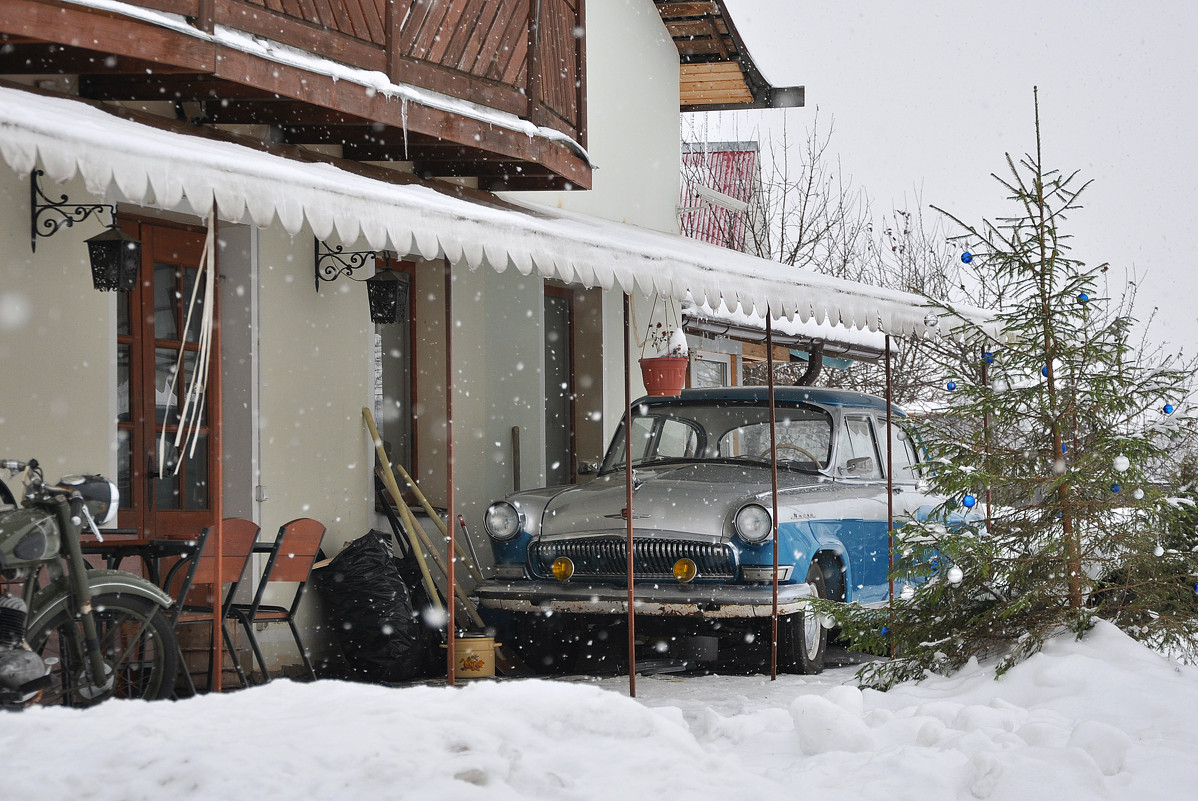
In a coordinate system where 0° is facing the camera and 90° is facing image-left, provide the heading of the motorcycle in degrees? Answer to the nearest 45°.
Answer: approximately 270°

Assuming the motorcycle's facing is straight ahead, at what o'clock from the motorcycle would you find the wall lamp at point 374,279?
The wall lamp is roughly at 10 o'clock from the motorcycle.

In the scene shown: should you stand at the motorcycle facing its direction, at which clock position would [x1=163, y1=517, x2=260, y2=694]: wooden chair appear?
The wooden chair is roughly at 10 o'clock from the motorcycle.

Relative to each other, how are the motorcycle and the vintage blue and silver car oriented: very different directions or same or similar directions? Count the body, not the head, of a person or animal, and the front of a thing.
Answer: very different directions

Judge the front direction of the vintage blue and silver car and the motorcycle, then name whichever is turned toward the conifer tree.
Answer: the motorcycle
